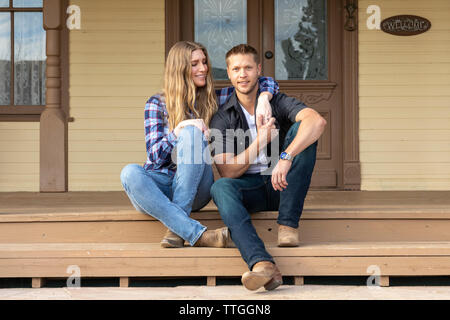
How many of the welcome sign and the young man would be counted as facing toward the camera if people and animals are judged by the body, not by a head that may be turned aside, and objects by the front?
2

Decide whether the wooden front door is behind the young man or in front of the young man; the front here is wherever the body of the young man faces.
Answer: behind

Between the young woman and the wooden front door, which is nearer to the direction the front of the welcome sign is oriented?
the young woman

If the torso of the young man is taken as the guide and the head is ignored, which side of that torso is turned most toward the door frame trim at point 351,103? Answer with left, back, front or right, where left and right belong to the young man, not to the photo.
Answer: back

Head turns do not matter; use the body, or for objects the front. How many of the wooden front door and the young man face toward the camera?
2

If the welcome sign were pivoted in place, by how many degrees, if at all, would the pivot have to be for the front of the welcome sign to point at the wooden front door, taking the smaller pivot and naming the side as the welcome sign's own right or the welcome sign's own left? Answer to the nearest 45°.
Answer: approximately 90° to the welcome sign's own right

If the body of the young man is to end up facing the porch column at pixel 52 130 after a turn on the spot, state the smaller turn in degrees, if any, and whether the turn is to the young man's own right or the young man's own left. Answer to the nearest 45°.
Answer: approximately 135° to the young man's own right

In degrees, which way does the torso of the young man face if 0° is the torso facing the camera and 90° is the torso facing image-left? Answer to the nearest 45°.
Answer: approximately 0°

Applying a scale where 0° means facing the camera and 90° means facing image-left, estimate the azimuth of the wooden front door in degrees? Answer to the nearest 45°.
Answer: approximately 0°

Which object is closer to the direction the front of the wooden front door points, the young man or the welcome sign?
the young man
